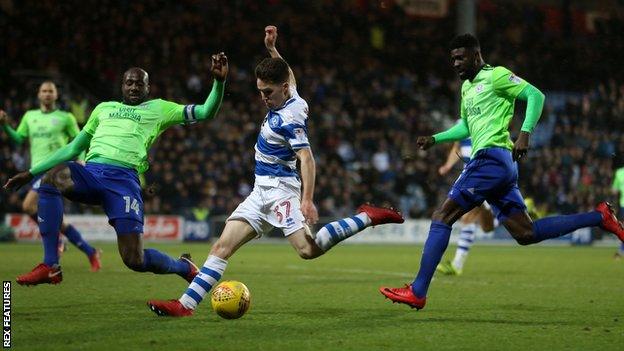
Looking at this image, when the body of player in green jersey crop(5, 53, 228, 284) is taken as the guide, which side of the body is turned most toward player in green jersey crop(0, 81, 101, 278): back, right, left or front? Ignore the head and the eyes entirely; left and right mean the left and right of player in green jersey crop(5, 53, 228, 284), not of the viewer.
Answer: back

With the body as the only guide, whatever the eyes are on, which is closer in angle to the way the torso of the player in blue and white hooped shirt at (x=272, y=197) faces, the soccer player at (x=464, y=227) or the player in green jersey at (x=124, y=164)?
the player in green jersey

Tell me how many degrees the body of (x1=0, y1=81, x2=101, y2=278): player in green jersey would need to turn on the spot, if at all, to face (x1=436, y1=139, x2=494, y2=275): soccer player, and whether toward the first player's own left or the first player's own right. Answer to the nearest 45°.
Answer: approximately 90° to the first player's own left

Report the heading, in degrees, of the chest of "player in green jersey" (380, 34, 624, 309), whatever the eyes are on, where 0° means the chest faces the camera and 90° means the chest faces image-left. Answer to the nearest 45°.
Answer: approximately 45°

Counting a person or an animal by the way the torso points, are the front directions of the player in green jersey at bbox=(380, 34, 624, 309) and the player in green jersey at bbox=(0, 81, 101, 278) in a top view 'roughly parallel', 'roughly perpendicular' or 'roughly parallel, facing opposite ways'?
roughly perpendicular

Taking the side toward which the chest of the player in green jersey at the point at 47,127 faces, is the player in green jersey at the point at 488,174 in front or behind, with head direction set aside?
in front

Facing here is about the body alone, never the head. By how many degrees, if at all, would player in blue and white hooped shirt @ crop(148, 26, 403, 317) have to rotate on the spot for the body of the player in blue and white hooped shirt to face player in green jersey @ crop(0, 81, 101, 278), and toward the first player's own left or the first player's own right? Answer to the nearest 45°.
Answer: approximately 90° to the first player's own right

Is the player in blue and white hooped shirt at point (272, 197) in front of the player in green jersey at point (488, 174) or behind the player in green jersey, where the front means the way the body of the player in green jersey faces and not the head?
in front

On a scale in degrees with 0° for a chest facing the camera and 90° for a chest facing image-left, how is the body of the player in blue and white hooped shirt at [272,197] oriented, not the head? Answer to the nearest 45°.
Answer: approximately 45°

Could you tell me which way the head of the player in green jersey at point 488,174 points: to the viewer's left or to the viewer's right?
to the viewer's left

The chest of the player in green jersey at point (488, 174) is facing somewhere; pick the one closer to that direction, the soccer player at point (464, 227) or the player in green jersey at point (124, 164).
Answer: the player in green jersey
